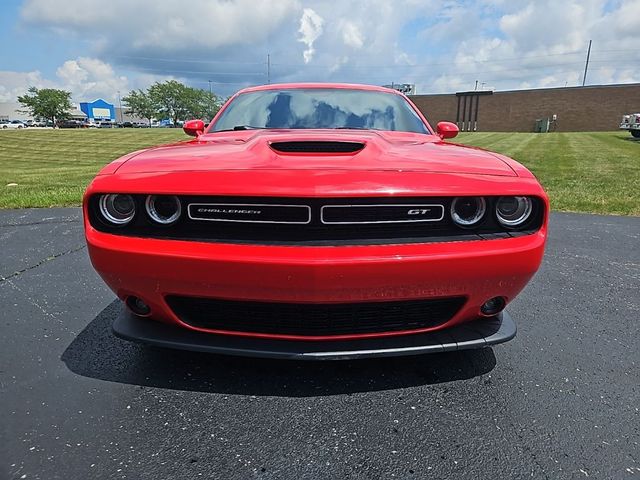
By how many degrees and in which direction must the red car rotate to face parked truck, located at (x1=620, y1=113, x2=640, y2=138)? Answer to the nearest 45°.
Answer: approximately 135° to its left

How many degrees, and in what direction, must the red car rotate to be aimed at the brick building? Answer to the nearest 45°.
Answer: approximately 135° to its left

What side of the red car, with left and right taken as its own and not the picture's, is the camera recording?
front
